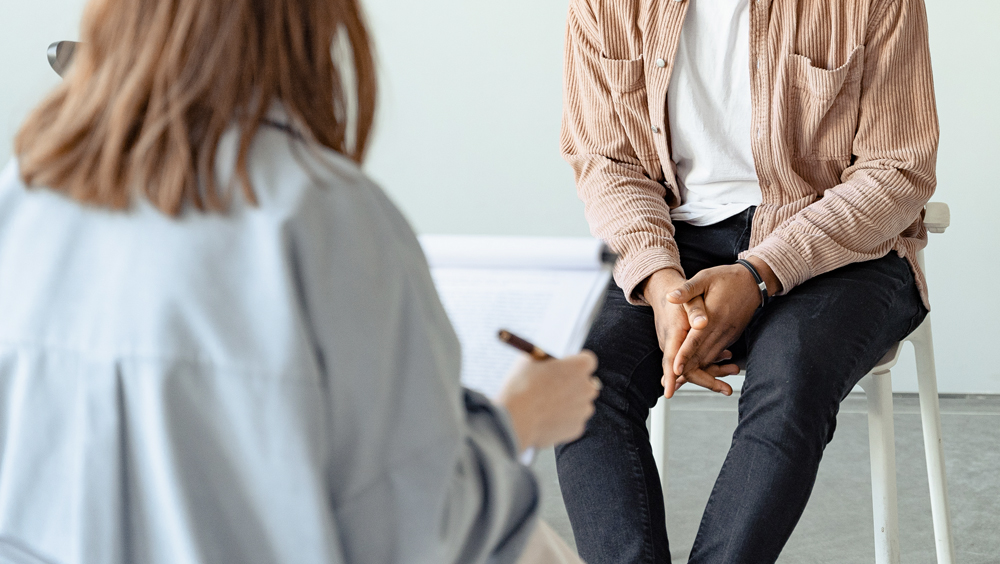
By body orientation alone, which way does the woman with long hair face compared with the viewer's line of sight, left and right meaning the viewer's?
facing away from the viewer and to the right of the viewer

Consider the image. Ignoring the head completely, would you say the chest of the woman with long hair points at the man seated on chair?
yes

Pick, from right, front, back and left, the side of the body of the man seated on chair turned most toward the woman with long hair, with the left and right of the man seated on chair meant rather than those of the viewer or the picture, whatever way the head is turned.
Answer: front

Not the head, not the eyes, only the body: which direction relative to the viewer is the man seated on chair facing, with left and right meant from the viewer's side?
facing the viewer and to the left of the viewer
